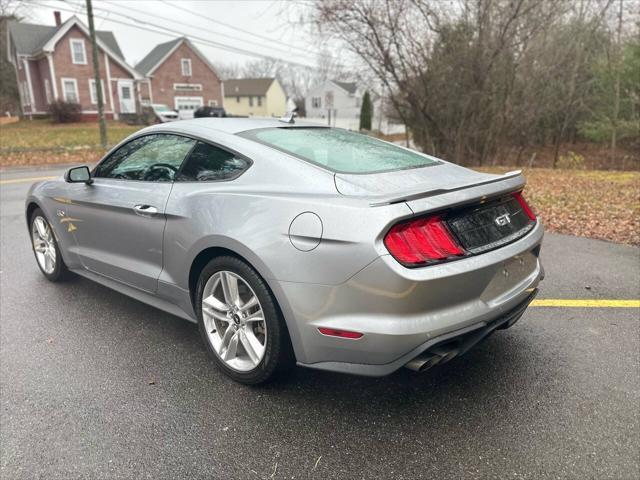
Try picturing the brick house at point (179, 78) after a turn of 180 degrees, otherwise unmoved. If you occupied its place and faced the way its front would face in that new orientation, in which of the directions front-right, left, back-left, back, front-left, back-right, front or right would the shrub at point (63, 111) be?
back-left

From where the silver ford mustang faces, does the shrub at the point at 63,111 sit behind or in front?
in front

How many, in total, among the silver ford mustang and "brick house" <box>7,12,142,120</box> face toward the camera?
1

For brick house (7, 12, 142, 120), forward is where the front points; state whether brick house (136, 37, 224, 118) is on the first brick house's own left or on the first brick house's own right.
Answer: on the first brick house's own left

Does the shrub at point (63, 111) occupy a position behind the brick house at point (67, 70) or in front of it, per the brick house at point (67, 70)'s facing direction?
in front

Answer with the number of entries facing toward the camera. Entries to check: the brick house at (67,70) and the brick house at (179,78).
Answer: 2

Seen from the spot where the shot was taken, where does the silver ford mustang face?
facing away from the viewer and to the left of the viewer

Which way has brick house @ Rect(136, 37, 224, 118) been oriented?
toward the camera

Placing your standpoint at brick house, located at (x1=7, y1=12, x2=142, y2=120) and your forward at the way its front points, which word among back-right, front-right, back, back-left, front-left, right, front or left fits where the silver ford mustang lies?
front

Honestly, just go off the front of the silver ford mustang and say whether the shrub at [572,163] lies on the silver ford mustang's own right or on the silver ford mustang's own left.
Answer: on the silver ford mustang's own right

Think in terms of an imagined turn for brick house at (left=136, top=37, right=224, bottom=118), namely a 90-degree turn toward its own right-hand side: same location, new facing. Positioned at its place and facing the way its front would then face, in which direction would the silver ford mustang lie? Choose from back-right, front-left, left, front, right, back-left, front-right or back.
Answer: left

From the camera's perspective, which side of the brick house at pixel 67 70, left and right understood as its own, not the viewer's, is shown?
front

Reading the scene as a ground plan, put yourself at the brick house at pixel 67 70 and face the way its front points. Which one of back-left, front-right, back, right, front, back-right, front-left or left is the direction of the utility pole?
front

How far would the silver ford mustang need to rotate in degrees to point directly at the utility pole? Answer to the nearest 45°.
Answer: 0° — it already faces it

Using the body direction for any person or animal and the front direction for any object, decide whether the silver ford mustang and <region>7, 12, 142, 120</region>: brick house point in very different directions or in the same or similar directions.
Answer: very different directions
